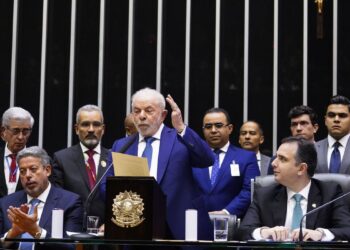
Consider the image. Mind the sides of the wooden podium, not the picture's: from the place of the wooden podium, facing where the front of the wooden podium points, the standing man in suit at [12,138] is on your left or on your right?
on your right

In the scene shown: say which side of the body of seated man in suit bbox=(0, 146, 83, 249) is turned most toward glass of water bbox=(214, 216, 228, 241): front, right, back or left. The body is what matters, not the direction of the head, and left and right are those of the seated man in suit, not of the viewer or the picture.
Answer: left

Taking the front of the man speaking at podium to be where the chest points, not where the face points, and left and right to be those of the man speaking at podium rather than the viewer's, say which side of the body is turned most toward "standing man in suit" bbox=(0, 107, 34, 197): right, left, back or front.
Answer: right

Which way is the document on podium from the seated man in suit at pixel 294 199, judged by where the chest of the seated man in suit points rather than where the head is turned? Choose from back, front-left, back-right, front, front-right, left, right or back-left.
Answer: front-right

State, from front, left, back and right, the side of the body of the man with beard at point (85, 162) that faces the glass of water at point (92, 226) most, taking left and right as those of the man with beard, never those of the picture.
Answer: front

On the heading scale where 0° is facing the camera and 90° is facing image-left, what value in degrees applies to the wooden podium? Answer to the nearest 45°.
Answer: approximately 45°

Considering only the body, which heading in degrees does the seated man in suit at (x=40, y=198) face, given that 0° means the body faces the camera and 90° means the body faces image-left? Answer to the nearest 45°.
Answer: approximately 45°

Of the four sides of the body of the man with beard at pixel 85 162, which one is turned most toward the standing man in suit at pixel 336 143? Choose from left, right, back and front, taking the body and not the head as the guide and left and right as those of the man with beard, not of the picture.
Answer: left

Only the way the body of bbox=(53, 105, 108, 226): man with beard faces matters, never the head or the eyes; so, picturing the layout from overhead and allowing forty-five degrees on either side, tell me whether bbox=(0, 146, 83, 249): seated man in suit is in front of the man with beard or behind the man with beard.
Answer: in front
